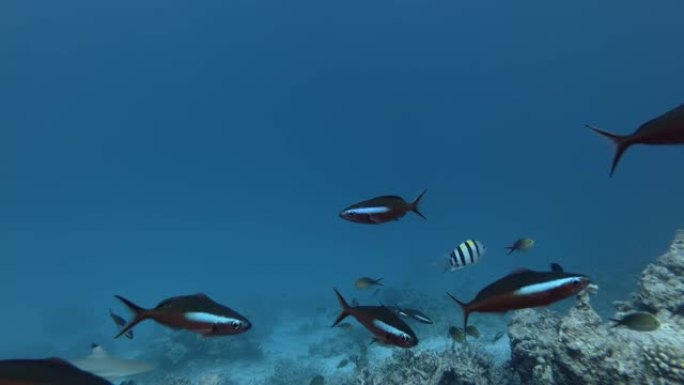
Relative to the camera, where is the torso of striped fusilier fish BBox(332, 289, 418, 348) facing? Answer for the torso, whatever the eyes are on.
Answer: to the viewer's right

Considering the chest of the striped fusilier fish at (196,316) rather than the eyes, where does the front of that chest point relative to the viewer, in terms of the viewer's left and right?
facing to the right of the viewer

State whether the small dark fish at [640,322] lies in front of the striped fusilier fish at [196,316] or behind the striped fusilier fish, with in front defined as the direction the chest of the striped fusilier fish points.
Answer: in front

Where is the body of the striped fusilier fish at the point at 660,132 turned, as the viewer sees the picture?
to the viewer's right

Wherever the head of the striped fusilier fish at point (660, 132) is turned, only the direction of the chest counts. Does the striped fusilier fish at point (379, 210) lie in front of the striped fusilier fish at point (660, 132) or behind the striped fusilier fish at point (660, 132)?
behind

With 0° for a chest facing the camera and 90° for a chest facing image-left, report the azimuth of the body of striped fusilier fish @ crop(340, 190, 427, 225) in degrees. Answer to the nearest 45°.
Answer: approximately 90°

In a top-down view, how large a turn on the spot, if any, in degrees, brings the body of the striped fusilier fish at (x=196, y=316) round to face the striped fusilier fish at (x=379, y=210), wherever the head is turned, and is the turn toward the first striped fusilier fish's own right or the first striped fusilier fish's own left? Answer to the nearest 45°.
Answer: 0° — it already faces it

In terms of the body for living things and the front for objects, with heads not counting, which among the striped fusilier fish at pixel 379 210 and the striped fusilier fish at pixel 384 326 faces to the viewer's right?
the striped fusilier fish at pixel 384 326

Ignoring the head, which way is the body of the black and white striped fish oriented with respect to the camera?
to the viewer's right
